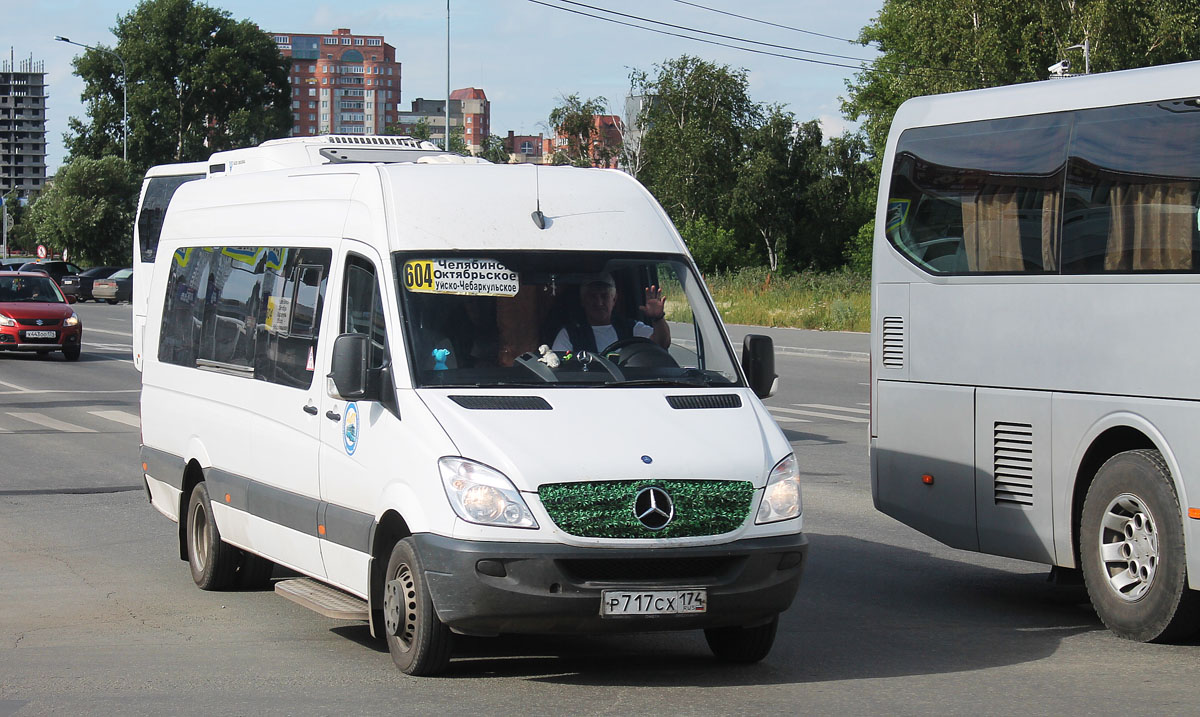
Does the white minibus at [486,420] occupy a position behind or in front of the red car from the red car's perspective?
in front

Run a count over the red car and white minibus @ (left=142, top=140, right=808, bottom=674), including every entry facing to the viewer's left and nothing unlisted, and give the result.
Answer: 0

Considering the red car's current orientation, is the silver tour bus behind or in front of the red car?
in front

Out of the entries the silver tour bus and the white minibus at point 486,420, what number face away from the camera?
0

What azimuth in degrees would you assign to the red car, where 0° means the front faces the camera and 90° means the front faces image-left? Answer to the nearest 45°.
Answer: approximately 315°

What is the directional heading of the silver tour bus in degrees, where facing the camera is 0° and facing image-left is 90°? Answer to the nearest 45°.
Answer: approximately 315°

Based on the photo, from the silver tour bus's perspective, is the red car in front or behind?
behind

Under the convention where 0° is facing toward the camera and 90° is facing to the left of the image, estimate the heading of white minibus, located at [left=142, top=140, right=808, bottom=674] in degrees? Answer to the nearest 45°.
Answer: approximately 315°
